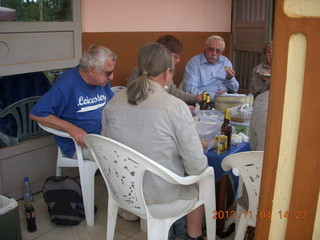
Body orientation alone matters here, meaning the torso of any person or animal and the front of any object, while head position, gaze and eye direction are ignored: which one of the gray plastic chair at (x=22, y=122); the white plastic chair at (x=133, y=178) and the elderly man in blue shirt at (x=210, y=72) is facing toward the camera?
the elderly man in blue shirt

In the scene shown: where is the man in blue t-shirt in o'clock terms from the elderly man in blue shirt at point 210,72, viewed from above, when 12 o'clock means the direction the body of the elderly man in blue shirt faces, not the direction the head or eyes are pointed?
The man in blue t-shirt is roughly at 1 o'clock from the elderly man in blue shirt.

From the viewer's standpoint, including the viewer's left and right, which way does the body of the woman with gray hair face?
facing away from the viewer and to the right of the viewer

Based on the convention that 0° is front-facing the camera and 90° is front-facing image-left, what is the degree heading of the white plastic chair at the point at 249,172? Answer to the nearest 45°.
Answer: approximately 135°

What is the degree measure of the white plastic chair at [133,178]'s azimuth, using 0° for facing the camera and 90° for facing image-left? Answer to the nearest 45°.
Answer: approximately 225°

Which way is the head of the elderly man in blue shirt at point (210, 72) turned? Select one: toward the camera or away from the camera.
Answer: toward the camera

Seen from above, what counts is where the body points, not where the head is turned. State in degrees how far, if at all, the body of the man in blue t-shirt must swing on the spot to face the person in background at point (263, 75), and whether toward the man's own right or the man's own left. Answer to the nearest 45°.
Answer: approximately 90° to the man's own left

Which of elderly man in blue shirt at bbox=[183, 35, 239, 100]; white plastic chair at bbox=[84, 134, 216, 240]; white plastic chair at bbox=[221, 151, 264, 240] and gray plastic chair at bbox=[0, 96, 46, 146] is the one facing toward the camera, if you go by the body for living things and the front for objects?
the elderly man in blue shirt

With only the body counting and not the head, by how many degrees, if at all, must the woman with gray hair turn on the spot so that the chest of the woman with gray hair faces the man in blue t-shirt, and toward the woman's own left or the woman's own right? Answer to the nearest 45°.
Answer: approximately 90° to the woman's own left

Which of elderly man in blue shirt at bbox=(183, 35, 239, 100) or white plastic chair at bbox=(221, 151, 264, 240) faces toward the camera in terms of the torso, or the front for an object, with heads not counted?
the elderly man in blue shirt

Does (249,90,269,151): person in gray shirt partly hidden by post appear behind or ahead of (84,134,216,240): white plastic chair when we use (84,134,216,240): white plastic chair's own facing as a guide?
ahead

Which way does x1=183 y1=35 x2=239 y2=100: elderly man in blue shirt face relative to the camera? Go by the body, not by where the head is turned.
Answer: toward the camera

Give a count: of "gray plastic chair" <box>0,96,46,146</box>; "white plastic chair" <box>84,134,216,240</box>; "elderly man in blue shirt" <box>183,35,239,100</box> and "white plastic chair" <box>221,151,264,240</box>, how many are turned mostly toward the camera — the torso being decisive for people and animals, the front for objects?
1

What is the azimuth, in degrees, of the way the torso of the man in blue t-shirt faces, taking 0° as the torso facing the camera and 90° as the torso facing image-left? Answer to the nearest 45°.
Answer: approximately 315°

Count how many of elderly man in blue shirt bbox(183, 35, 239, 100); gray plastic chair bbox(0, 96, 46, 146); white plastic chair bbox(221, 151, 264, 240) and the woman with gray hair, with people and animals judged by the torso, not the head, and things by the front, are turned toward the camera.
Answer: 1
